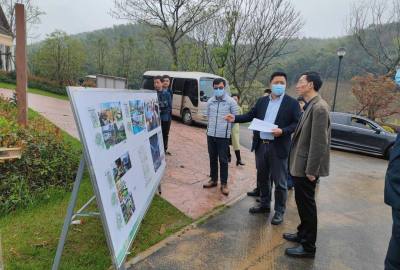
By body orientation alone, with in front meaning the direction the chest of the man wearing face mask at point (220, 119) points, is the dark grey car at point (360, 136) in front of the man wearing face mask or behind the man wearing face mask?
behind

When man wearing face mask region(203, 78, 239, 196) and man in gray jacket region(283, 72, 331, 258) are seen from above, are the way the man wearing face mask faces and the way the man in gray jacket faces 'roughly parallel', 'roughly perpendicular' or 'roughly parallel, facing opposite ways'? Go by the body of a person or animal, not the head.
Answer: roughly perpendicular

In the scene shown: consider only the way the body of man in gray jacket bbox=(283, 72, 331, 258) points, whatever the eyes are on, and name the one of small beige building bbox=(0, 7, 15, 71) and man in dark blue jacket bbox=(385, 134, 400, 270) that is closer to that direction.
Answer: the small beige building

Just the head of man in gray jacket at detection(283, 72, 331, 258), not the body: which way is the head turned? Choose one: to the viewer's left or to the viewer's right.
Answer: to the viewer's left

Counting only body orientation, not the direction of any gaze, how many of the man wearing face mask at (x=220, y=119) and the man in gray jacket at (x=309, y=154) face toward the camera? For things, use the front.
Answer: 1

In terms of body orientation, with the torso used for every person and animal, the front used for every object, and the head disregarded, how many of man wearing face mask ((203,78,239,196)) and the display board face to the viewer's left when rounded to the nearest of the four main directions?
0

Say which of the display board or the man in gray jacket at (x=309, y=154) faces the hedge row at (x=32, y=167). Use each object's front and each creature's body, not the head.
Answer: the man in gray jacket

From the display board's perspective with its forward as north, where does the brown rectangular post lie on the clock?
The brown rectangular post is roughly at 7 o'clock from the display board.

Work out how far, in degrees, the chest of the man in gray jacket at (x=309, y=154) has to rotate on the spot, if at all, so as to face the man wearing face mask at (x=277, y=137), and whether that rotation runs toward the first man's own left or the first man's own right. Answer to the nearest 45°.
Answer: approximately 45° to the first man's own right

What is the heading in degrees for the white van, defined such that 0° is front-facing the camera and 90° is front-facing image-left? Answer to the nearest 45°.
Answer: approximately 315°

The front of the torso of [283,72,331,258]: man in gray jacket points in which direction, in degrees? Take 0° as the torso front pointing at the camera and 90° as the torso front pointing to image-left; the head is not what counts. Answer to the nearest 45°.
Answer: approximately 90°

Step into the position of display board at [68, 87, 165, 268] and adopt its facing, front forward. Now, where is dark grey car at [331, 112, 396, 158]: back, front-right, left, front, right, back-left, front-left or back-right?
left

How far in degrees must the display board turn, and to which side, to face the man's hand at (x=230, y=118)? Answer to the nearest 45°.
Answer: approximately 90° to its left
